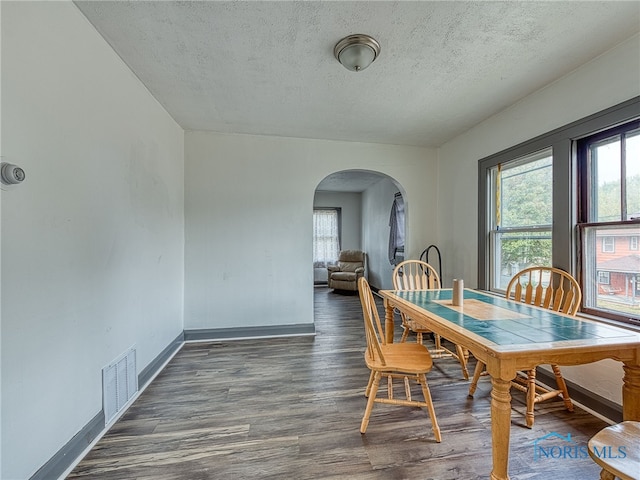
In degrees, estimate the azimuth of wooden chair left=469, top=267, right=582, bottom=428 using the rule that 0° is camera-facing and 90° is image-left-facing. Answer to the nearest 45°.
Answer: approximately 45°

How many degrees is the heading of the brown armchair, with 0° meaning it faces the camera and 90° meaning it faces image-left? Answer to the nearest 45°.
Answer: approximately 45°

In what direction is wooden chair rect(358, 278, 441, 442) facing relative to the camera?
to the viewer's right

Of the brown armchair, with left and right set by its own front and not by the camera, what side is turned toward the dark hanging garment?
left

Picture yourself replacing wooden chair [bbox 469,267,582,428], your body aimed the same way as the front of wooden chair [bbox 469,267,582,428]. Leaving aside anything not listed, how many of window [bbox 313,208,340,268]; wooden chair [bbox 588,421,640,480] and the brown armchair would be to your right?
2

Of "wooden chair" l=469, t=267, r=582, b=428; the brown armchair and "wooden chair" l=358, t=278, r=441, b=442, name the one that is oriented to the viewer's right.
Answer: "wooden chair" l=358, t=278, r=441, b=442

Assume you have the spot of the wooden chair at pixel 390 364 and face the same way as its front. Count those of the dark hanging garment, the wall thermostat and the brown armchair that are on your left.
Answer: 2

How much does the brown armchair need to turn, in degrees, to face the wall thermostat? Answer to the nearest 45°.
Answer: approximately 45° to its left
